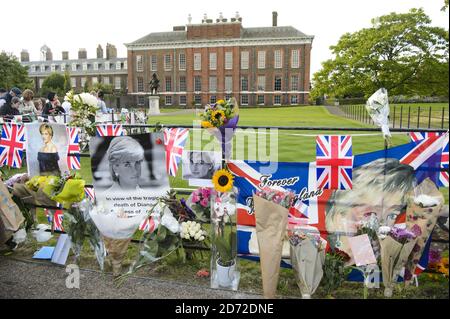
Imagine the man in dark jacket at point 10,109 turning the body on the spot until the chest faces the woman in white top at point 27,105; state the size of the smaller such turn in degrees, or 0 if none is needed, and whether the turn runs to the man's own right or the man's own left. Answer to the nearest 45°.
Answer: approximately 90° to the man's own left

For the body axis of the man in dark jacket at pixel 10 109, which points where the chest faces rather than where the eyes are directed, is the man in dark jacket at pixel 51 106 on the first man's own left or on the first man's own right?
on the first man's own left
